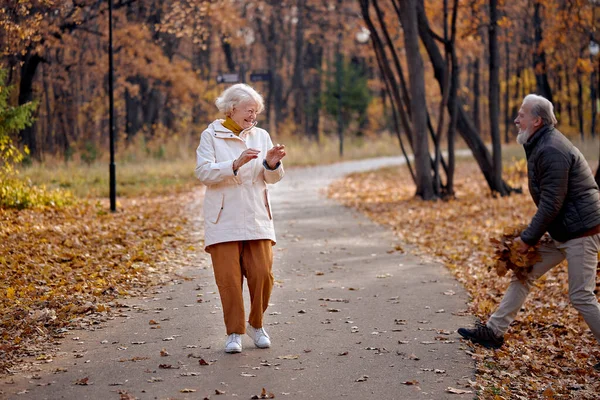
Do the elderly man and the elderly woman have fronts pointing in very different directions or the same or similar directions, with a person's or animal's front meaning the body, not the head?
very different directions

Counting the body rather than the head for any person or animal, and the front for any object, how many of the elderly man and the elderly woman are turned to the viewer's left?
1

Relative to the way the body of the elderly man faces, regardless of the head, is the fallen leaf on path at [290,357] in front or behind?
in front

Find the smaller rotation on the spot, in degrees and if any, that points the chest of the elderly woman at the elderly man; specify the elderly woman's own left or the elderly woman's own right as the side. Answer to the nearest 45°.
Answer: approximately 45° to the elderly woman's own left

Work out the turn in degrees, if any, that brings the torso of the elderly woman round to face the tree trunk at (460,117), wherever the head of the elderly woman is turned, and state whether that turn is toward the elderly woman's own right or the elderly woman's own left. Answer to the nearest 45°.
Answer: approximately 135° to the elderly woman's own left

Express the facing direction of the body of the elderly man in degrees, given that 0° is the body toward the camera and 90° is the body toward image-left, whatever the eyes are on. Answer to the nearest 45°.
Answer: approximately 90°

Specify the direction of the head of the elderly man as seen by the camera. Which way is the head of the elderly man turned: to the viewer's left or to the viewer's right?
to the viewer's left

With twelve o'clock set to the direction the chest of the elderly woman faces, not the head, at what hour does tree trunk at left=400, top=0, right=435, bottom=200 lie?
The tree trunk is roughly at 8 o'clock from the elderly woman.

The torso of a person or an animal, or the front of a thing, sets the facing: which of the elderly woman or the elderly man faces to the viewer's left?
the elderly man

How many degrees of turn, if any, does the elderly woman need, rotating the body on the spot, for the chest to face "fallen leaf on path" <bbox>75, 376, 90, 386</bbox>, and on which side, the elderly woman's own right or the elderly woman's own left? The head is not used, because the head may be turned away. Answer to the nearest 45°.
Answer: approximately 90° to the elderly woman's own right

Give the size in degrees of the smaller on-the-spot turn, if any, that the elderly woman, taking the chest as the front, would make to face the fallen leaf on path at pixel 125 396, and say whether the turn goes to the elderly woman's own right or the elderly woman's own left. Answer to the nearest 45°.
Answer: approximately 90° to the elderly woman's own right

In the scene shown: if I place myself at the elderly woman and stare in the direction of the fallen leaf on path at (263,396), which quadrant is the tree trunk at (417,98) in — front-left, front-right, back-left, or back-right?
back-left
